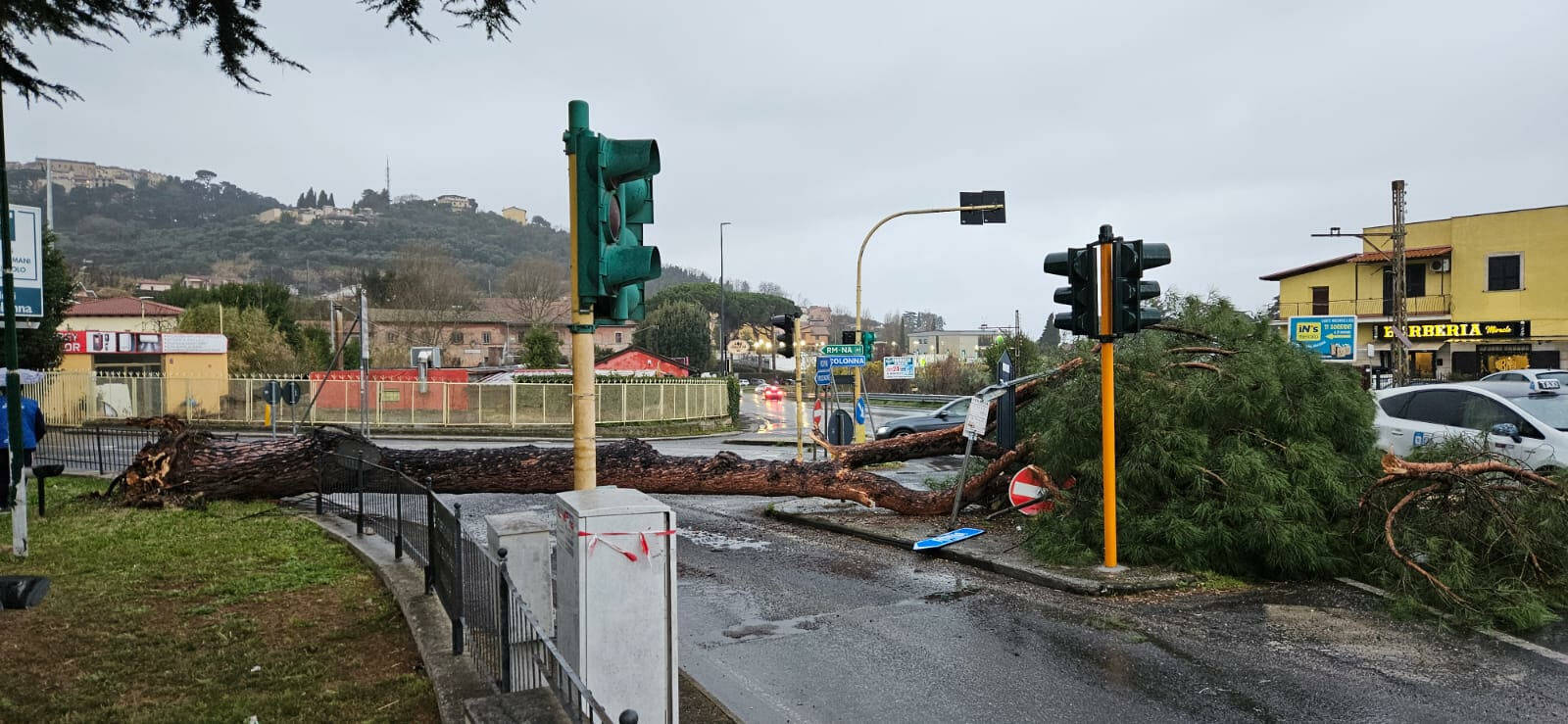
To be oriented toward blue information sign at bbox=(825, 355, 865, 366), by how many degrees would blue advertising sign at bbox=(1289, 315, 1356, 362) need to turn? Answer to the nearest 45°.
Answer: approximately 45° to its right

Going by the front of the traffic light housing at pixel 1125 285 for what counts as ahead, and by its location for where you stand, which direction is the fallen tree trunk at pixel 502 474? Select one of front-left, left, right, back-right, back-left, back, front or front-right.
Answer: back

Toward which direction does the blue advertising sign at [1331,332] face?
toward the camera

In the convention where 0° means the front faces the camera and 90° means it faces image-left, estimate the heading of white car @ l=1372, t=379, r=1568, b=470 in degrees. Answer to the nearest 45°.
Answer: approximately 315°

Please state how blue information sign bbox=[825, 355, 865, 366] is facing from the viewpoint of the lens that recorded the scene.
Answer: facing the viewer

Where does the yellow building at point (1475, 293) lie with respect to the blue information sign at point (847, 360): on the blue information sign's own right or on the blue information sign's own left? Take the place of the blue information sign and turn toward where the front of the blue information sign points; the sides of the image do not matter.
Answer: on the blue information sign's own left

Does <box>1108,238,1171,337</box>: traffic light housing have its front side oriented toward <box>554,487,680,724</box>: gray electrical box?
no

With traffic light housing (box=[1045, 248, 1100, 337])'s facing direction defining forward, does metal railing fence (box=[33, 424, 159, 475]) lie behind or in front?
in front

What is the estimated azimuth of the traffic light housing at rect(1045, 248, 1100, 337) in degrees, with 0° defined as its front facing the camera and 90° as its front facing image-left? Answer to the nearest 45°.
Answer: approximately 90°

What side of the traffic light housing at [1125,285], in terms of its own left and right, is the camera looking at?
right

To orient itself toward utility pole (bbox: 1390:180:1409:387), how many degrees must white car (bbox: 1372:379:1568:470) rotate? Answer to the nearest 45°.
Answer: approximately 135° to its left

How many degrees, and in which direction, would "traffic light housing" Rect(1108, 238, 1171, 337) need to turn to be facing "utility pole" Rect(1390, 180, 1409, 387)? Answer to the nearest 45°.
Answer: approximately 90° to its left

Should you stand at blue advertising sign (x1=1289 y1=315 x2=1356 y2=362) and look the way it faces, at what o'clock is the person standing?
The person standing is roughly at 1 o'clock from the blue advertising sign.

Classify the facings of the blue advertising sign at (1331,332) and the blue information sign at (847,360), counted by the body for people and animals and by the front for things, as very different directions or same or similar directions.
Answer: same or similar directions

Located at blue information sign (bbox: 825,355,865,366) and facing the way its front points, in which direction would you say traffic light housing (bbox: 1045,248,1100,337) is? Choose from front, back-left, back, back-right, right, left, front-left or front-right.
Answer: front
